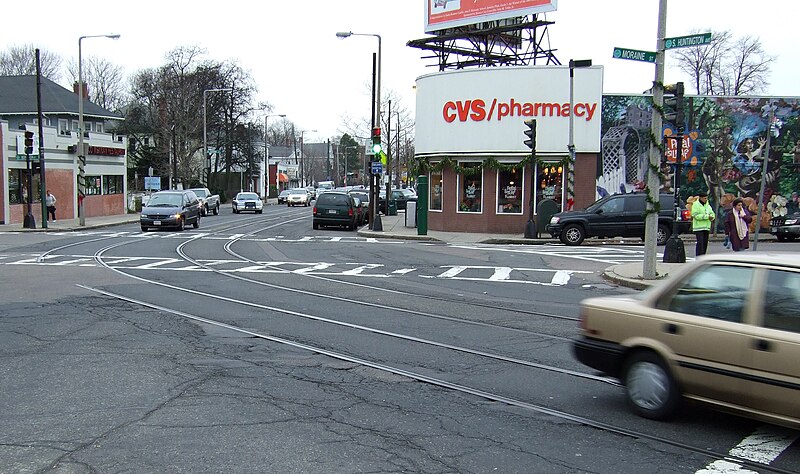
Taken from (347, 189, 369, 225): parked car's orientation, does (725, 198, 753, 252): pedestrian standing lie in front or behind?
behind

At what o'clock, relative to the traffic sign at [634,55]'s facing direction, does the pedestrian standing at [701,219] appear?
The pedestrian standing is roughly at 8 o'clock from the traffic sign.

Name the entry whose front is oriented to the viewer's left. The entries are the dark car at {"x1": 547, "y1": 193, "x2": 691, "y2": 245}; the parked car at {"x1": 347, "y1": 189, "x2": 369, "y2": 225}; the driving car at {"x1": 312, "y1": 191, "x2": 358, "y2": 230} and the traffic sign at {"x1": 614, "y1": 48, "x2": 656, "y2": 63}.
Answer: the dark car

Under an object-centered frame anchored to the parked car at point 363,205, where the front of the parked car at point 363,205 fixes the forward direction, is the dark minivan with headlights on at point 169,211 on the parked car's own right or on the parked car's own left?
on the parked car's own left

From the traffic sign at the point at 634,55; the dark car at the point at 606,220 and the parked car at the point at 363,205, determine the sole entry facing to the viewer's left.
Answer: the dark car

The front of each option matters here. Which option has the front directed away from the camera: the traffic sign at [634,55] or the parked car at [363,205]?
the parked car

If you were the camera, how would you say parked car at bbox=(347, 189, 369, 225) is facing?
facing away from the viewer

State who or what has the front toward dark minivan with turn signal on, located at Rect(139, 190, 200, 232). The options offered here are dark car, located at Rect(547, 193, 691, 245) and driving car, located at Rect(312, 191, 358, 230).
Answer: the dark car

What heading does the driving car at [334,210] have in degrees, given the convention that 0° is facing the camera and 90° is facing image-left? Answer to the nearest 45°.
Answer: approximately 180°

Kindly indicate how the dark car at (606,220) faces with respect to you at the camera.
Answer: facing to the left of the viewer

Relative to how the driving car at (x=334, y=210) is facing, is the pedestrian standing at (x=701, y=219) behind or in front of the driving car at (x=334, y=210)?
behind
